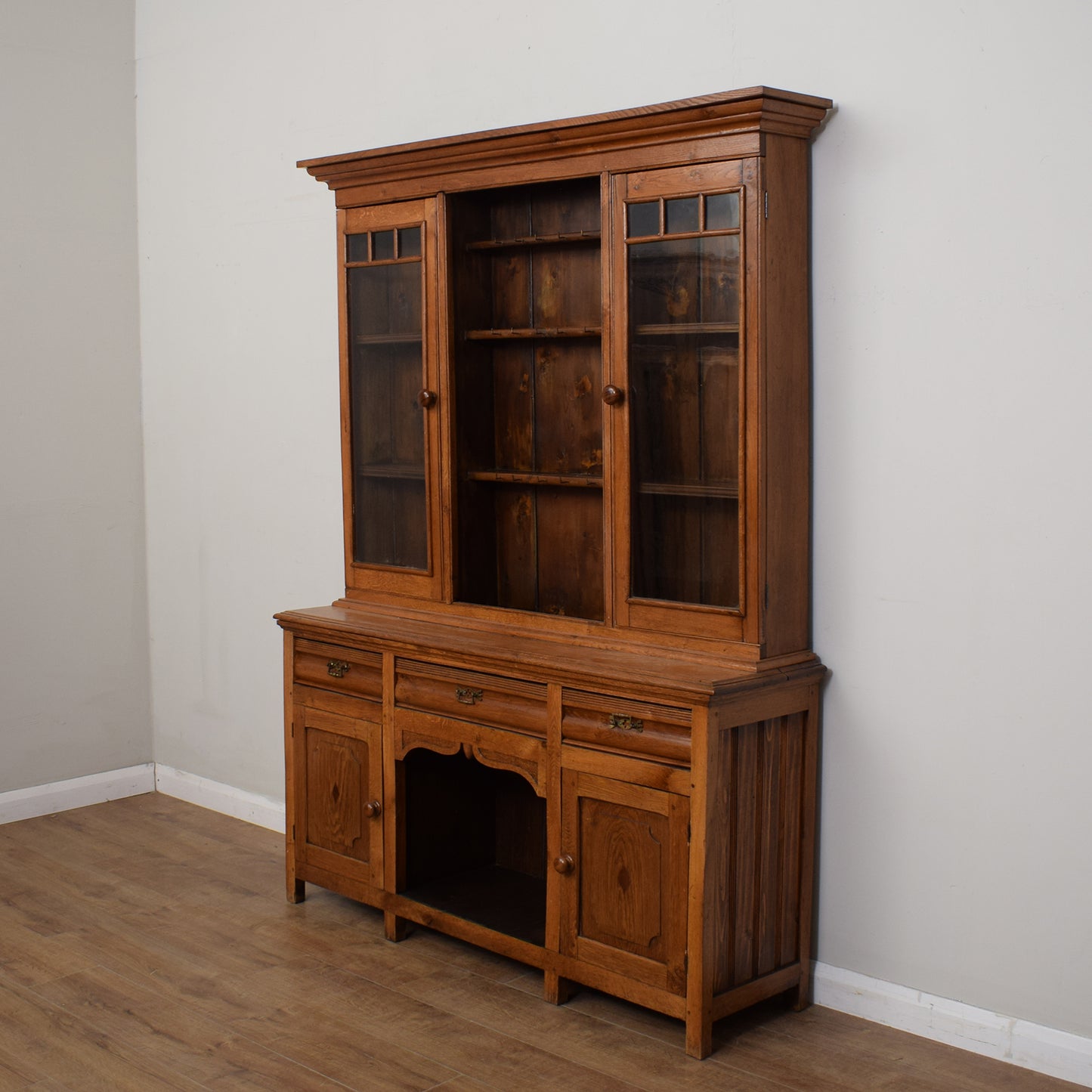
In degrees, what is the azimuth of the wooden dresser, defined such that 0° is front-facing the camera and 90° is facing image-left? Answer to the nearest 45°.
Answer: approximately 45°
